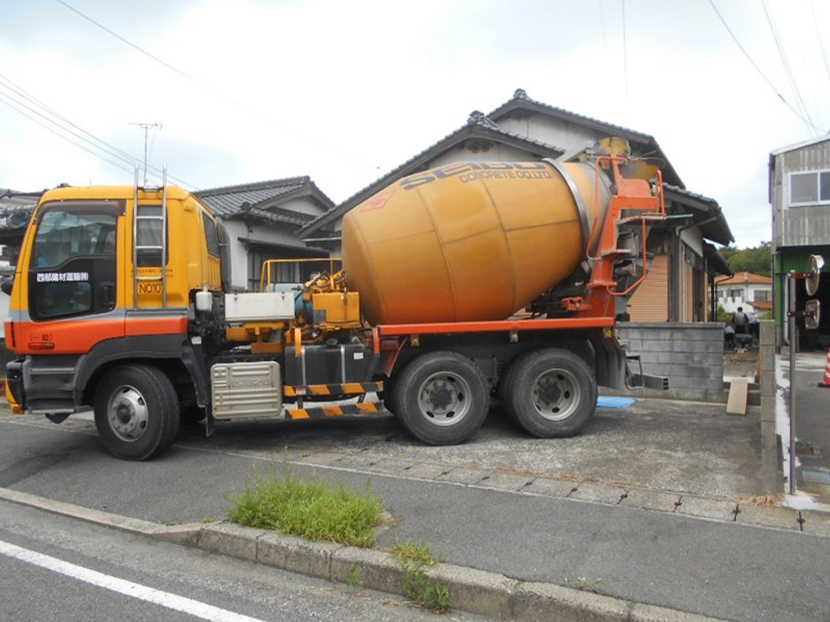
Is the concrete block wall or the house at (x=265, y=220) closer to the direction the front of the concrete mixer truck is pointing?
the house

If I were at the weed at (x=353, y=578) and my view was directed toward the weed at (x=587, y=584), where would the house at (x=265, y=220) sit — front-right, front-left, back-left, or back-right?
back-left

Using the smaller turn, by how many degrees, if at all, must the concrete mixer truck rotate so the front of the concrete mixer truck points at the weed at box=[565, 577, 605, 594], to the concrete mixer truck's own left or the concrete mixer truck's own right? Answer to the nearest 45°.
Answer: approximately 90° to the concrete mixer truck's own left

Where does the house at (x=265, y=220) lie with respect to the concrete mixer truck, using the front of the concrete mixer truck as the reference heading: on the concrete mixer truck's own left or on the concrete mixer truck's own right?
on the concrete mixer truck's own right

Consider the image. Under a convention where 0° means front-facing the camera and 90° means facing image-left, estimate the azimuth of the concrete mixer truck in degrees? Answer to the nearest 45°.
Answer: approximately 90°

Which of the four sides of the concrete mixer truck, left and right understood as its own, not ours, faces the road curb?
left

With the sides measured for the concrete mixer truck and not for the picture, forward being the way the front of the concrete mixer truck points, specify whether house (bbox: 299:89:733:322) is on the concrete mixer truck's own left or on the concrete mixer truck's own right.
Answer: on the concrete mixer truck's own right

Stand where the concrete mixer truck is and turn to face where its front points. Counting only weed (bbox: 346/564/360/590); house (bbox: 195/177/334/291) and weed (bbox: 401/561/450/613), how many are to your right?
1

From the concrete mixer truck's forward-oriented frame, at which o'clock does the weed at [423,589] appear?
The weed is roughly at 9 o'clock from the concrete mixer truck.

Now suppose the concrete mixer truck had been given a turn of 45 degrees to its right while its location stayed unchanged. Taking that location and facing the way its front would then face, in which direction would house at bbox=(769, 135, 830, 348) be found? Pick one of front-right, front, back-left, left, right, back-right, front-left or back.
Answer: right
